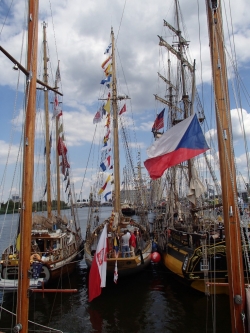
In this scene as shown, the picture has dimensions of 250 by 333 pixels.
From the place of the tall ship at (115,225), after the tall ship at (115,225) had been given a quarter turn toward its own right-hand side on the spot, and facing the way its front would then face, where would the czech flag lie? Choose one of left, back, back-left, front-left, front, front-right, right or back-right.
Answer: right

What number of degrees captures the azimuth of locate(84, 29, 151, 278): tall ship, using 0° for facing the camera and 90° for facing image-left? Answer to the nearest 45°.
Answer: approximately 180°
